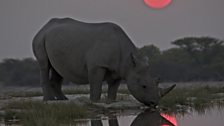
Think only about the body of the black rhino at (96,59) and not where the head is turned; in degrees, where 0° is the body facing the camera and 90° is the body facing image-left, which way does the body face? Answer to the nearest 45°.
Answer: approximately 270°
